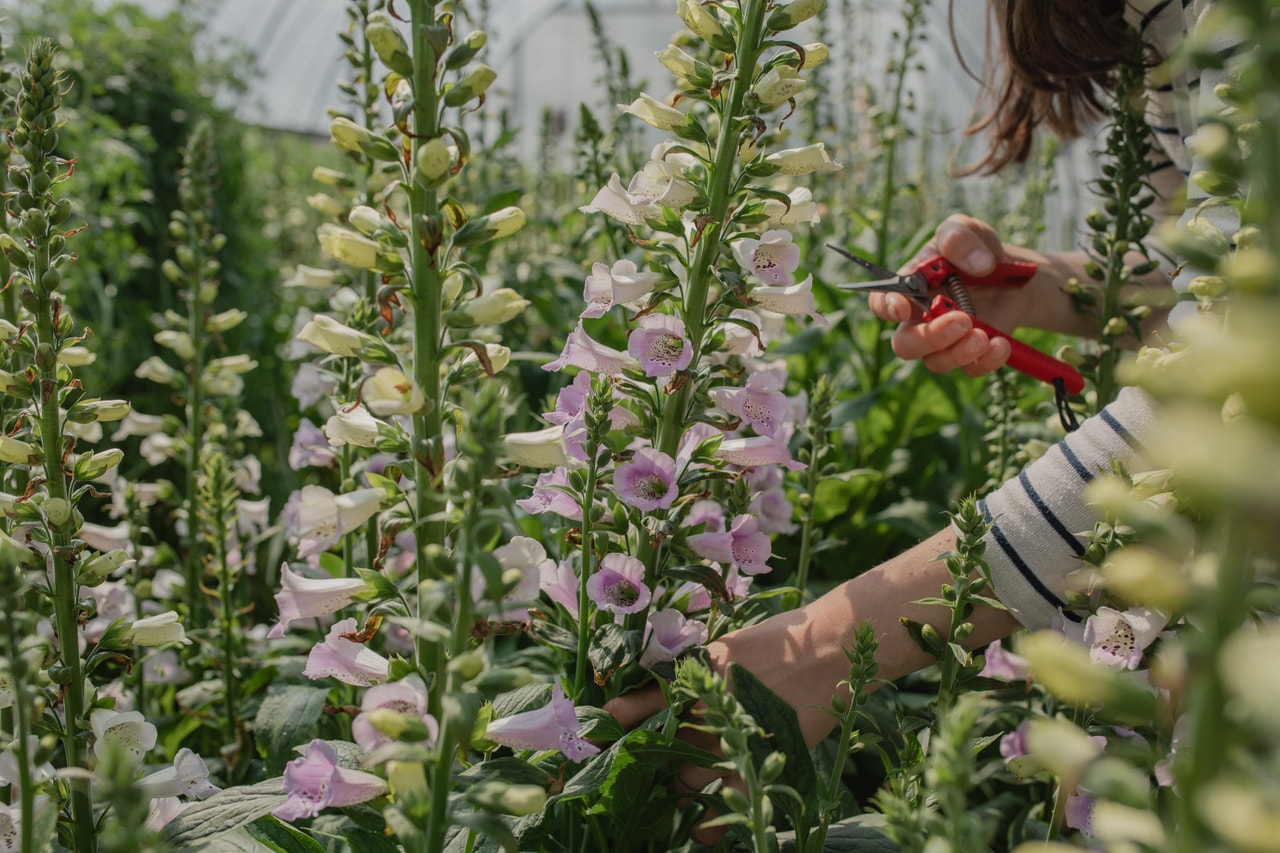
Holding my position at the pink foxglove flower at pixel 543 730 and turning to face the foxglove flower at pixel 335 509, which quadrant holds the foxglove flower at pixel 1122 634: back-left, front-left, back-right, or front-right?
back-right

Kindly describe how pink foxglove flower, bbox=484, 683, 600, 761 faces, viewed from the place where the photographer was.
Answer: facing to the right of the viewer
